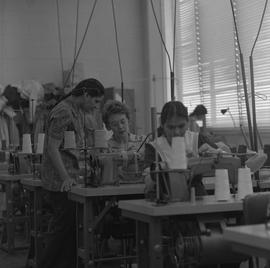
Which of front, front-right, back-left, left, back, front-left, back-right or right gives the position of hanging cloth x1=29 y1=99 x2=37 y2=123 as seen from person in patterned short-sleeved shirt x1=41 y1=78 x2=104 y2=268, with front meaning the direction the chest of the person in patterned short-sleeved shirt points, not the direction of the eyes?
left

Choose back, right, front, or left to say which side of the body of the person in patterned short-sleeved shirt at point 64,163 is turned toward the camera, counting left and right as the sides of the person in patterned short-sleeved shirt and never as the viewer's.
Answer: right

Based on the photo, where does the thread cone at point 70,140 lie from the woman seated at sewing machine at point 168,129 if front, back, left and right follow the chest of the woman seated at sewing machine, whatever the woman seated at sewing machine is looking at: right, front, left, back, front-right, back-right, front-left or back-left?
back-right

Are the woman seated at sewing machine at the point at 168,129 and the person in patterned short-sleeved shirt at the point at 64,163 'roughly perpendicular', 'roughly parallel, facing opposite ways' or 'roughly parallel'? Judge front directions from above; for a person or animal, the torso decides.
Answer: roughly perpendicular

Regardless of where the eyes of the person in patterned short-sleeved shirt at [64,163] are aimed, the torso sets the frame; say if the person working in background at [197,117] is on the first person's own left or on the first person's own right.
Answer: on the first person's own left

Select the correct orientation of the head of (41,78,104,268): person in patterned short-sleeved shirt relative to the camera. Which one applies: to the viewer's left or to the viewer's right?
to the viewer's right

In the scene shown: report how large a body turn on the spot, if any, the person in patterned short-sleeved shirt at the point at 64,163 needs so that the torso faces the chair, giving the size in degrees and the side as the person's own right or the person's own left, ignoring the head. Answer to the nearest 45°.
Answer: approximately 45° to the person's own right
